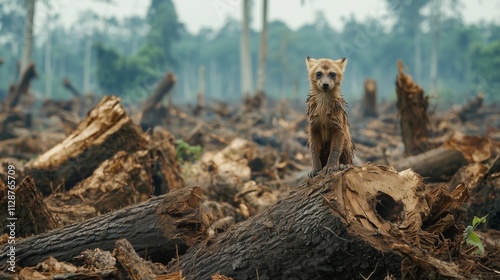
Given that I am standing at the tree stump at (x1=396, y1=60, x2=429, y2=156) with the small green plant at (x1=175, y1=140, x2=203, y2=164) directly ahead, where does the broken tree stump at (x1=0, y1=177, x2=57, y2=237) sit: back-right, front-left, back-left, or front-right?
front-left

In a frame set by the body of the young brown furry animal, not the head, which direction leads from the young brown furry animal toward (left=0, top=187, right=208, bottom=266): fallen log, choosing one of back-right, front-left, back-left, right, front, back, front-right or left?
front-right

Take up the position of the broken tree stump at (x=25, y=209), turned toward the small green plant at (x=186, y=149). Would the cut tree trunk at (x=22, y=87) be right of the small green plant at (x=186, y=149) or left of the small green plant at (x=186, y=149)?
left

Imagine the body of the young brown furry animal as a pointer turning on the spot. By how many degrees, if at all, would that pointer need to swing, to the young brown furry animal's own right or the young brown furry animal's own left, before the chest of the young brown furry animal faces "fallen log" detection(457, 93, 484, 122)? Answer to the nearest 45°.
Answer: approximately 180°

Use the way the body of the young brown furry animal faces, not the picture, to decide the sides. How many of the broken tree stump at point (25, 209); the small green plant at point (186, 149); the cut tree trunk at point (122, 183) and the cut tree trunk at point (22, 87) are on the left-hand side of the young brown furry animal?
0

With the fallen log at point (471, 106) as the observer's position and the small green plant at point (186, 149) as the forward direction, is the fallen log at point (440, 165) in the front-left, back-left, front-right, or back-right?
front-left

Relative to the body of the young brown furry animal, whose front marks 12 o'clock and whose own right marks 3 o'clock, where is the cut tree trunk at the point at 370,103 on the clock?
The cut tree trunk is roughly at 6 o'clock from the young brown furry animal.

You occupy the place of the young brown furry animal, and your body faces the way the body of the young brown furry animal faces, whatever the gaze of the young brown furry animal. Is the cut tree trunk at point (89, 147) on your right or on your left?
on your right

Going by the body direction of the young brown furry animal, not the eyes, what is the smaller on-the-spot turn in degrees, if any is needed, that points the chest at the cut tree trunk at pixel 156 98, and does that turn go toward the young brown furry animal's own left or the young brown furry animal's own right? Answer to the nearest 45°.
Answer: approximately 135° to the young brown furry animal's own right

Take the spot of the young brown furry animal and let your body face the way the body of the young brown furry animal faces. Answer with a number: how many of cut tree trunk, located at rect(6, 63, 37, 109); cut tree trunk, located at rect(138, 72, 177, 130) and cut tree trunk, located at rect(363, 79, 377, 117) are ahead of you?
0

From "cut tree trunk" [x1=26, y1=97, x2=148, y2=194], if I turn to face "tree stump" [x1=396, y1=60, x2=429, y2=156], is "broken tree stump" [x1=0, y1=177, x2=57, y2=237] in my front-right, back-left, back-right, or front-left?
back-right

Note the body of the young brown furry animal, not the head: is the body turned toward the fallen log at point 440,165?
no

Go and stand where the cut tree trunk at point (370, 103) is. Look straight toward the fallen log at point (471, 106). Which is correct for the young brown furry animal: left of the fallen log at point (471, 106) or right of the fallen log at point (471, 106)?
right

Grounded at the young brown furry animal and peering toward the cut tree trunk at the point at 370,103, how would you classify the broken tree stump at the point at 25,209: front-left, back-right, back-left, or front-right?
back-left

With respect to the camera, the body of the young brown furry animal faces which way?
toward the camera

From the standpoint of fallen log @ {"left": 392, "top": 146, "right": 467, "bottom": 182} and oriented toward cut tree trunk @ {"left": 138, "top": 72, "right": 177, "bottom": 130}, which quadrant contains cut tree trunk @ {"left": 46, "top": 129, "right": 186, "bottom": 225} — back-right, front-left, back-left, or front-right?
front-left

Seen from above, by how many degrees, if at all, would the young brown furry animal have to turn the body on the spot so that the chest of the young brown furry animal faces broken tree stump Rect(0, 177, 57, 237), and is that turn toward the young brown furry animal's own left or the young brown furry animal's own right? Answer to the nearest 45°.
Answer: approximately 90° to the young brown furry animal's own right
